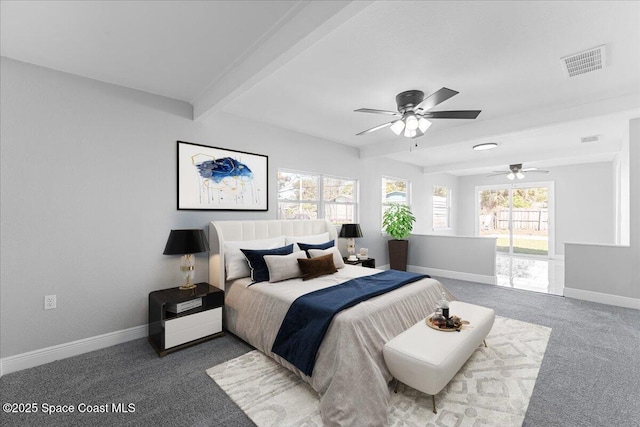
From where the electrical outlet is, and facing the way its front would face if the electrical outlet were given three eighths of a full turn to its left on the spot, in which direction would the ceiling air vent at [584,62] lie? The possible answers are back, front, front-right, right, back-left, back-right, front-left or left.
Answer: right

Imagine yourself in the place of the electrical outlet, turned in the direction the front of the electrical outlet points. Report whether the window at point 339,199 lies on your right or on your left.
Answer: on your left

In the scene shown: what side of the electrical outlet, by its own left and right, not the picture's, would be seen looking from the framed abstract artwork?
left

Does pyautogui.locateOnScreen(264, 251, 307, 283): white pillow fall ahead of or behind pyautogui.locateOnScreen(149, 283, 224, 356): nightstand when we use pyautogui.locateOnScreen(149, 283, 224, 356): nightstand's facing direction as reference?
ahead

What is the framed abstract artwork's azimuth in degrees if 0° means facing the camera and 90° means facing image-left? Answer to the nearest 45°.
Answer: approximately 315°

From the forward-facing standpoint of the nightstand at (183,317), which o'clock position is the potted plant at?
The potted plant is roughly at 10 o'clock from the nightstand.

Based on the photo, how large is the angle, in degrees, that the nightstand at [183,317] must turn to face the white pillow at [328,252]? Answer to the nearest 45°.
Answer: approximately 45° to its left

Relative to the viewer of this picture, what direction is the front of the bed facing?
facing the viewer and to the right of the viewer

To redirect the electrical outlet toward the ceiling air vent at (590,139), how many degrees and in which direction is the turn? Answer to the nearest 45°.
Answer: approximately 45° to its left

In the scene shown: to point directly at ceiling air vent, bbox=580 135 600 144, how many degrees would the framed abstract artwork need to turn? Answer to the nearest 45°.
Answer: approximately 45° to its left

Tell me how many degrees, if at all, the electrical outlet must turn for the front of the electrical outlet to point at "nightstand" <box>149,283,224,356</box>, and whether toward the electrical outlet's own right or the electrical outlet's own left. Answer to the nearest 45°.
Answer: approximately 45° to the electrical outlet's own left

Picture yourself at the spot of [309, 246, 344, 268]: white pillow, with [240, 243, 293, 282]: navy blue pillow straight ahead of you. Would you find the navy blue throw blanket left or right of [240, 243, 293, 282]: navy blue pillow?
left

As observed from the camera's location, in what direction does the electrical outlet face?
facing the viewer

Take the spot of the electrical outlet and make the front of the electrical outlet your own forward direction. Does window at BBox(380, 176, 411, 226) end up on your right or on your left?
on your left

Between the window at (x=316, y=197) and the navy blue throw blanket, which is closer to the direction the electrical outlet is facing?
the navy blue throw blanket
